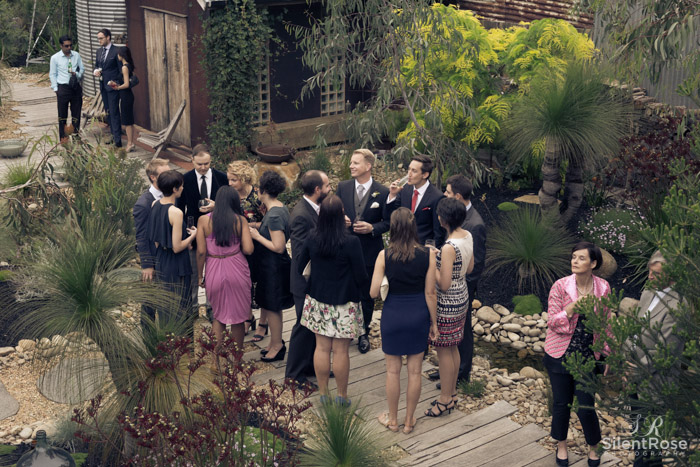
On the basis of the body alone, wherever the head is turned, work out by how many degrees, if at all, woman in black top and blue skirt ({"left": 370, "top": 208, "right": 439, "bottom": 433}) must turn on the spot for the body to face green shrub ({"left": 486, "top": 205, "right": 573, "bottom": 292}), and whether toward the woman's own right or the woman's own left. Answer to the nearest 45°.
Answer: approximately 45° to the woman's own right

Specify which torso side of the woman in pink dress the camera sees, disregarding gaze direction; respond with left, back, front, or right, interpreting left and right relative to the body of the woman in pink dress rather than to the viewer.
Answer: back

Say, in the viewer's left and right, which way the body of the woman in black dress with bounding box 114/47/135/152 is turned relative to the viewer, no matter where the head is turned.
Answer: facing to the left of the viewer

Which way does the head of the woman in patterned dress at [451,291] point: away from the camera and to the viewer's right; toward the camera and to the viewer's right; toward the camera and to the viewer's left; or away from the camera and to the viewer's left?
away from the camera and to the viewer's left

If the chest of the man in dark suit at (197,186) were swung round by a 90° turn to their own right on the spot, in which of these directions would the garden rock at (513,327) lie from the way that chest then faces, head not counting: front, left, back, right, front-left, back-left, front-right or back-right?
back

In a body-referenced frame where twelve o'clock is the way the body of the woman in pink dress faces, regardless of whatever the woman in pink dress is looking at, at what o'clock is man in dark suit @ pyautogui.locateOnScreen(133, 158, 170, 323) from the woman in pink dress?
The man in dark suit is roughly at 10 o'clock from the woman in pink dress.

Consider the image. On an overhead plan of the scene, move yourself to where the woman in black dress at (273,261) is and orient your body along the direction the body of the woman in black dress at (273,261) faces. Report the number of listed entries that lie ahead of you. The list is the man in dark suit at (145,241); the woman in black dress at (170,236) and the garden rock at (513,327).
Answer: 2

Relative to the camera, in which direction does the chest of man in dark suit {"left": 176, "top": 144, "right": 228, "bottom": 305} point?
toward the camera

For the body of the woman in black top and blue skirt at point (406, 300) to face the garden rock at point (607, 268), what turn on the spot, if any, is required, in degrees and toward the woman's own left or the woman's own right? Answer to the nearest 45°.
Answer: approximately 45° to the woman's own right

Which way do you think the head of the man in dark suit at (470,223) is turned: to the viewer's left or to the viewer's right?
to the viewer's left

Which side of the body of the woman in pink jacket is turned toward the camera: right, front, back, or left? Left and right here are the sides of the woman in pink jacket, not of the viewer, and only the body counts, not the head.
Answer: front

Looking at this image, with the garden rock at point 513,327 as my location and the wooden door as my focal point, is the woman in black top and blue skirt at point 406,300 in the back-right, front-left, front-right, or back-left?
back-left
